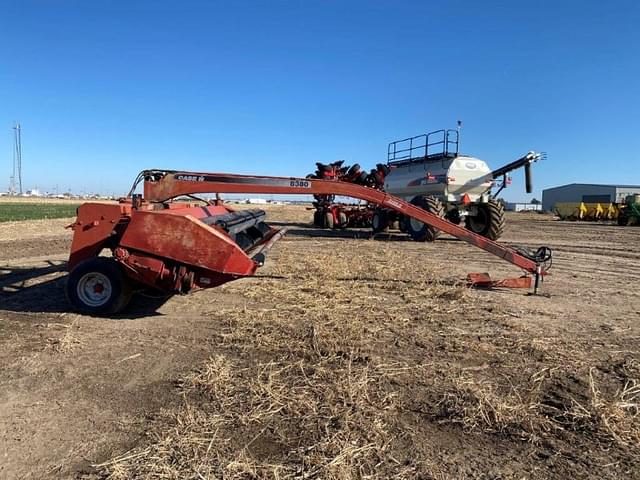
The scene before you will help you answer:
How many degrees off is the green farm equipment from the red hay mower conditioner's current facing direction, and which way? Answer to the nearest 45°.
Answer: approximately 45° to its left

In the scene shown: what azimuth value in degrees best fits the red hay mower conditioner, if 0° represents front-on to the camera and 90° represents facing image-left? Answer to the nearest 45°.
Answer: approximately 270°

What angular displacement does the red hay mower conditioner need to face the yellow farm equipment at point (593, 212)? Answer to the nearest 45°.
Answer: approximately 45° to its left
